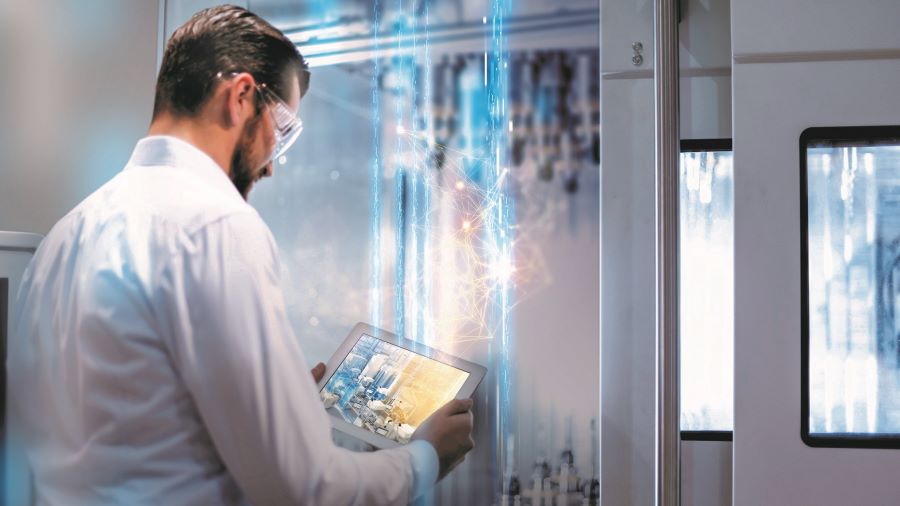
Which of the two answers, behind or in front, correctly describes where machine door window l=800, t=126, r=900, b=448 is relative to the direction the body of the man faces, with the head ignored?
in front

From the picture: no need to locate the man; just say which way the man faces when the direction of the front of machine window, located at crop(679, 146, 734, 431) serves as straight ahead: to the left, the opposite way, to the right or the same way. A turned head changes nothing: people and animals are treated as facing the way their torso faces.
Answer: the opposite way

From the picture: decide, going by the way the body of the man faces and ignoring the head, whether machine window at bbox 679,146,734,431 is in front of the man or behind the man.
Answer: in front

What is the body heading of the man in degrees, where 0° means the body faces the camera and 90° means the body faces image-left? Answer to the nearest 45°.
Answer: approximately 225°
